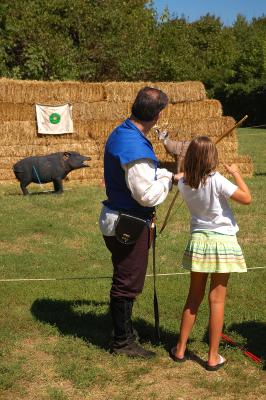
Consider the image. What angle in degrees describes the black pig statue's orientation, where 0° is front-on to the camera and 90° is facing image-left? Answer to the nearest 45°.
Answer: approximately 270°

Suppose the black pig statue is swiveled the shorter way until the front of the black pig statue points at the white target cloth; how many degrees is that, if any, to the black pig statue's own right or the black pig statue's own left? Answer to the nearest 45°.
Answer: approximately 90° to the black pig statue's own left

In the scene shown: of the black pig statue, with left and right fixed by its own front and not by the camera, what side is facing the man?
right

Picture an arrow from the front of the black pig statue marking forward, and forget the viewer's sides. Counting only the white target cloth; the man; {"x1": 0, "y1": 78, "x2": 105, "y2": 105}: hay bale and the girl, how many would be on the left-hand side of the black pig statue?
2

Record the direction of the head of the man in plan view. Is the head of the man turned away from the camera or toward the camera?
away from the camera

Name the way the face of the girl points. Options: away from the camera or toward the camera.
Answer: away from the camera

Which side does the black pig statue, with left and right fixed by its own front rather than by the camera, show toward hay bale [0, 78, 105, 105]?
left

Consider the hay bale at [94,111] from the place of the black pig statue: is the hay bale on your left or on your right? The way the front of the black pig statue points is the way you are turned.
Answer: on your left

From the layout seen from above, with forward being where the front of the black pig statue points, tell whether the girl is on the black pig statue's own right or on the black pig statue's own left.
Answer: on the black pig statue's own right
